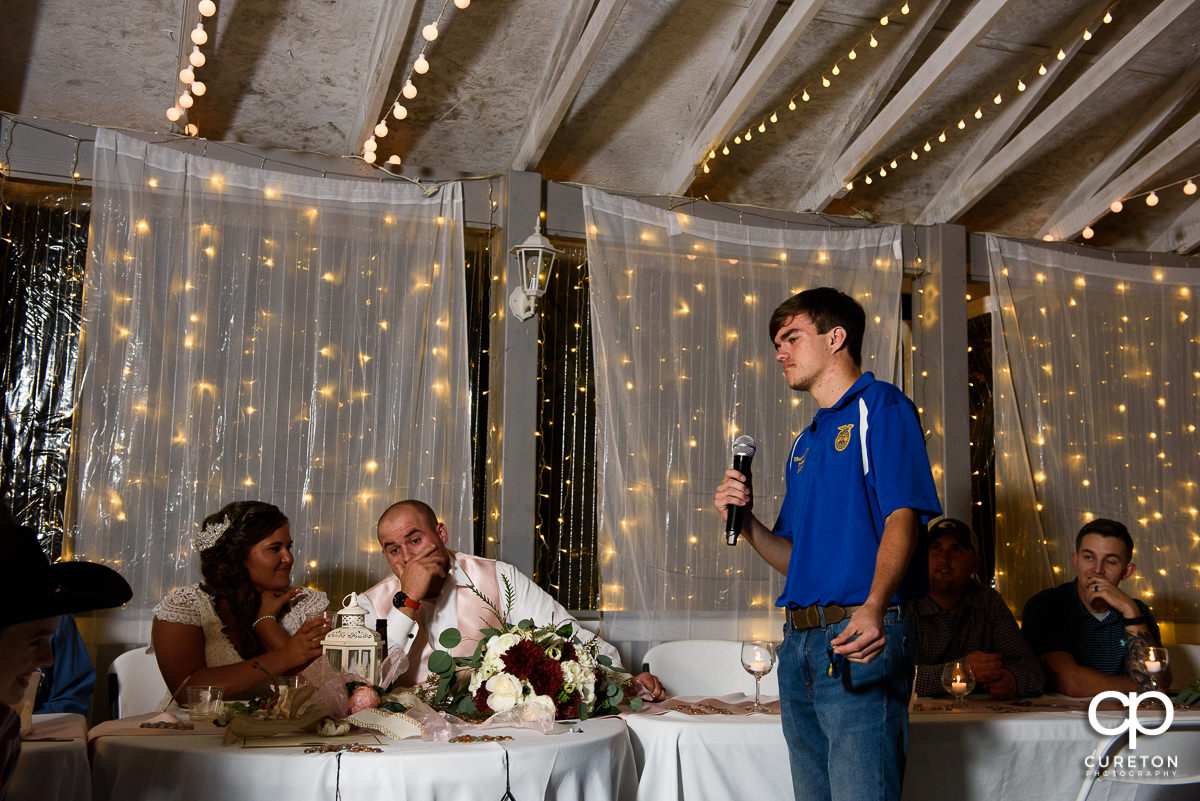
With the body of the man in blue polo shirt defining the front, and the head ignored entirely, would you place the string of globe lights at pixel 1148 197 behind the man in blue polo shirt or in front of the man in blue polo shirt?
behind

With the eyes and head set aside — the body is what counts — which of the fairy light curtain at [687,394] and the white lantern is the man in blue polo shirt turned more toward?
the white lantern

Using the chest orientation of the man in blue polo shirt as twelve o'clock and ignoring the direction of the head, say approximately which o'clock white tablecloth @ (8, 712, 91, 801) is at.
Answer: The white tablecloth is roughly at 1 o'clock from the man in blue polo shirt.

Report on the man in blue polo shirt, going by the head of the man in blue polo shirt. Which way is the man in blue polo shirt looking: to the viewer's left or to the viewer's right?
to the viewer's left

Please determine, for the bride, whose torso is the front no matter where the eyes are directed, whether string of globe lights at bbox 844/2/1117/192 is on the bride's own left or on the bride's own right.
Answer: on the bride's own left

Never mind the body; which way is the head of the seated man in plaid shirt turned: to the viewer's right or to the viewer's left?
to the viewer's left
